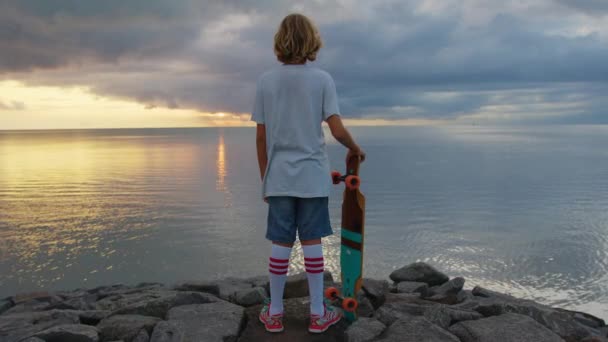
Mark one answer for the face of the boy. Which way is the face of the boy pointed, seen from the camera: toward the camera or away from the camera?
away from the camera

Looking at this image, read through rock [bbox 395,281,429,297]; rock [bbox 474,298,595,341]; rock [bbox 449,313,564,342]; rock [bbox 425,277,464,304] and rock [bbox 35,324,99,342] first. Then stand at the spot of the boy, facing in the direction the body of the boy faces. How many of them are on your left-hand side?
1

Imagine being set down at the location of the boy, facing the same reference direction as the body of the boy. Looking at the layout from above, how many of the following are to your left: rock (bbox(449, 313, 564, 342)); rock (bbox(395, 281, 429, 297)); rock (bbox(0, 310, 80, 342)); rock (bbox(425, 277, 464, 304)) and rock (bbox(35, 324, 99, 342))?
2

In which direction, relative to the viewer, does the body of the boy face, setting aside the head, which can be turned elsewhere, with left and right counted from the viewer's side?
facing away from the viewer

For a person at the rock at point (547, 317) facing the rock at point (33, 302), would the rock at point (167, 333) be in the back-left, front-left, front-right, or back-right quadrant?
front-left

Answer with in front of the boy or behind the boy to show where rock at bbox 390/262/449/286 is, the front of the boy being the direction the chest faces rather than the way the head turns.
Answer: in front

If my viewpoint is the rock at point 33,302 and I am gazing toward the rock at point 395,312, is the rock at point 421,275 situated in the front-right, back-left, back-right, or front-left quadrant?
front-left

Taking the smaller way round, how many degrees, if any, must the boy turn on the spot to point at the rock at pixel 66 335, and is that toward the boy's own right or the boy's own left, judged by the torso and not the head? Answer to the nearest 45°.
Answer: approximately 90° to the boy's own left
